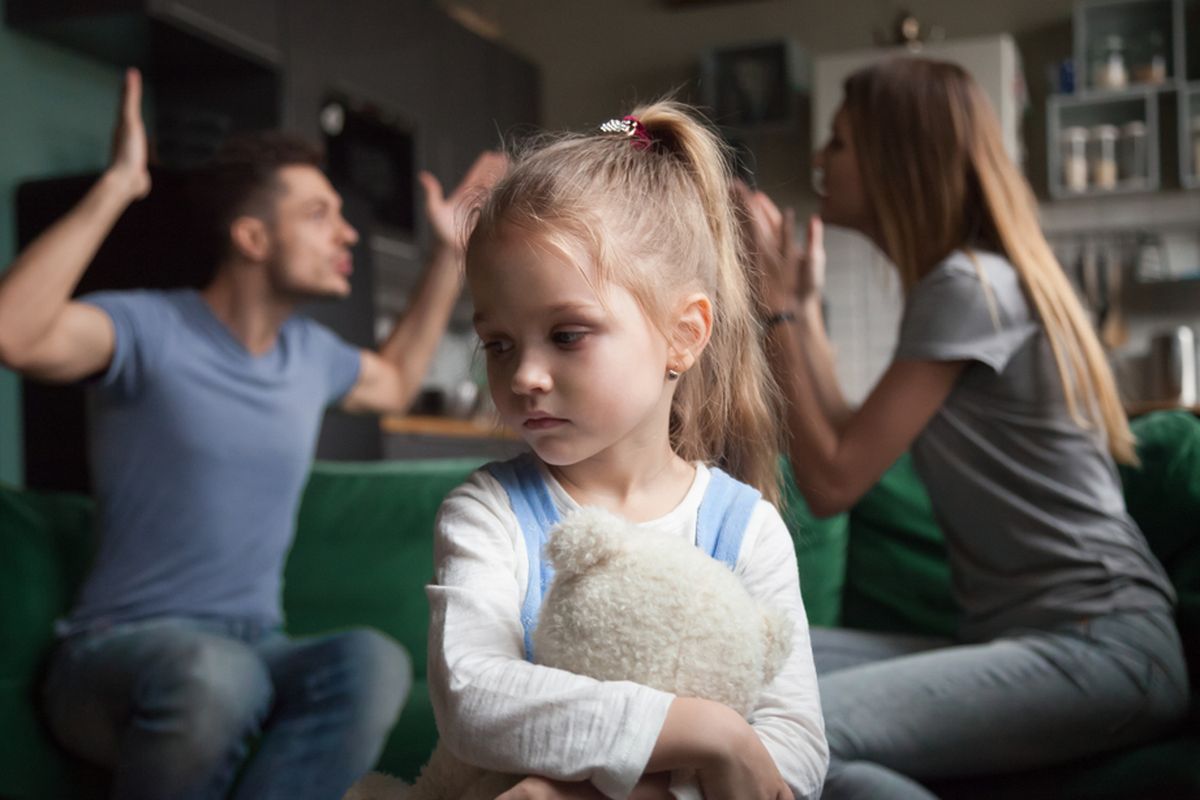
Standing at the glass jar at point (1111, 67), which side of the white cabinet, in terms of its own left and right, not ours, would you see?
left

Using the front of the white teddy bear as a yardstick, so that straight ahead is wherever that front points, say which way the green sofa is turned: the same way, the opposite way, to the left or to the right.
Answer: the opposite way

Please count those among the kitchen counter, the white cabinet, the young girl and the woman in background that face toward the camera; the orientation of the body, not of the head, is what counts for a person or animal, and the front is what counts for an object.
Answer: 3

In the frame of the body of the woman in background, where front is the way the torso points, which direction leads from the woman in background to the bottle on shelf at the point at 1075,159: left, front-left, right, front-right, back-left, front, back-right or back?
right

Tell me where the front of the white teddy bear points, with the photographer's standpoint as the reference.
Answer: facing away from the viewer

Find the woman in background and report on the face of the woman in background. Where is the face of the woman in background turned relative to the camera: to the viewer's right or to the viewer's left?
to the viewer's left

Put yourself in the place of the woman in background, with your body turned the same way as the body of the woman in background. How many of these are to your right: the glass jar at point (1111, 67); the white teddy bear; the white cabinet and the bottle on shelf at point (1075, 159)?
3

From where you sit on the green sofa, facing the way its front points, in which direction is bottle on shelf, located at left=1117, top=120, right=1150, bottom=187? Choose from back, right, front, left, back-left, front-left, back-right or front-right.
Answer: back-left

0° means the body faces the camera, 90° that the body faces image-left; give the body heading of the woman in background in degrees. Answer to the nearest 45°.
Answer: approximately 90°
